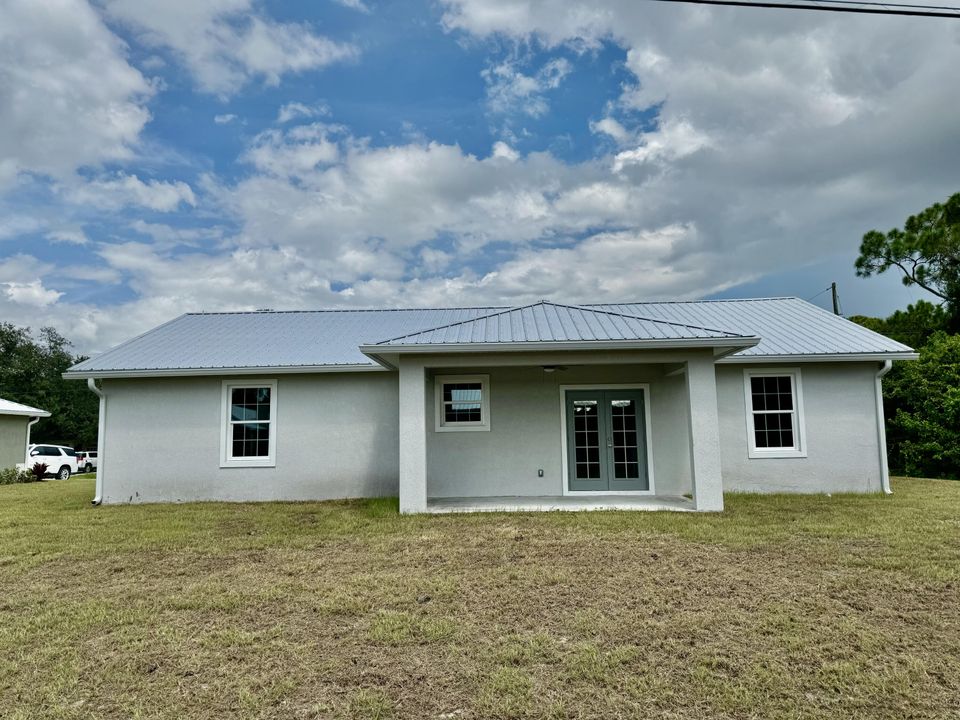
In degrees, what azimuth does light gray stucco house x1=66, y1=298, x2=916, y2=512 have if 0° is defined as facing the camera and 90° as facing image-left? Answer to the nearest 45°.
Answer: approximately 180°

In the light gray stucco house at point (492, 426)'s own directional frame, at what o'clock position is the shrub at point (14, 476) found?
The shrub is roughly at 10 o'clock from the light gray stucco house.
